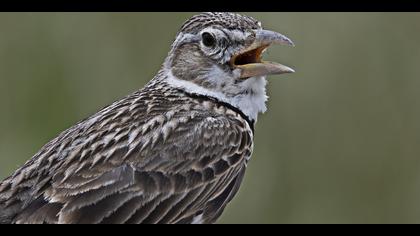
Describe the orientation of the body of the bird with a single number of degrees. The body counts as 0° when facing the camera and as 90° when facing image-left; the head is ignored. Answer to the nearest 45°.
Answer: approximately 270°
